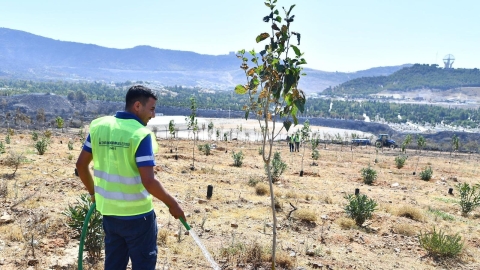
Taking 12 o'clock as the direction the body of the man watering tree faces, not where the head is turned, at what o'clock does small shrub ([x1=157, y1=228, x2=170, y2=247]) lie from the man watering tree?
The small shrub is roughly at 11 o'clock from the man watering tree.

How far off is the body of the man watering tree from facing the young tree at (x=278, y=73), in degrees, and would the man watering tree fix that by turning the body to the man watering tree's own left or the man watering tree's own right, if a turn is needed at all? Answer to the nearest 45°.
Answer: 0° — they already face it

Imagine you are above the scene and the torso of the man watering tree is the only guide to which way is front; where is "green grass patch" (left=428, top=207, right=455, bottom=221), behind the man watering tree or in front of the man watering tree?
in front

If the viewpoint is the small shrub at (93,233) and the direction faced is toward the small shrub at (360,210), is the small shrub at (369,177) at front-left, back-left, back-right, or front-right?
front-left

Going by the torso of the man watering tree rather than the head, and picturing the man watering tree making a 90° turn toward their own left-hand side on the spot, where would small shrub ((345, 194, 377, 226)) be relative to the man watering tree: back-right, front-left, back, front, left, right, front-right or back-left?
right

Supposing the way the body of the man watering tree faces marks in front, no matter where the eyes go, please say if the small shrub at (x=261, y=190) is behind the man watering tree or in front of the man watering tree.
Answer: in front

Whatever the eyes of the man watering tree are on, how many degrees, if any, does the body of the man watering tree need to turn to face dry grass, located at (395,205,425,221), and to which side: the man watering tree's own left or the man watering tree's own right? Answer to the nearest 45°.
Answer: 0° — they already face it

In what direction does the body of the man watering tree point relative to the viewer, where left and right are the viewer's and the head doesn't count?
facing away from the viewer and to the right of the viewer

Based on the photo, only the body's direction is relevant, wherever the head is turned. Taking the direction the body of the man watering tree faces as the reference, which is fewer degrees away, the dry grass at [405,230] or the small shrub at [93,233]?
the dry grass

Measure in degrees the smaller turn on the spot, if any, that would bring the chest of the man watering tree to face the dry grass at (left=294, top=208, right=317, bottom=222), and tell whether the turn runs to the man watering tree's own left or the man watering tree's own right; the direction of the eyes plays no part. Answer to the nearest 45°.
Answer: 0° — they already face it

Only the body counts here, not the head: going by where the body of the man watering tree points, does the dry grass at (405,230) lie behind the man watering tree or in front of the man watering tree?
in front
